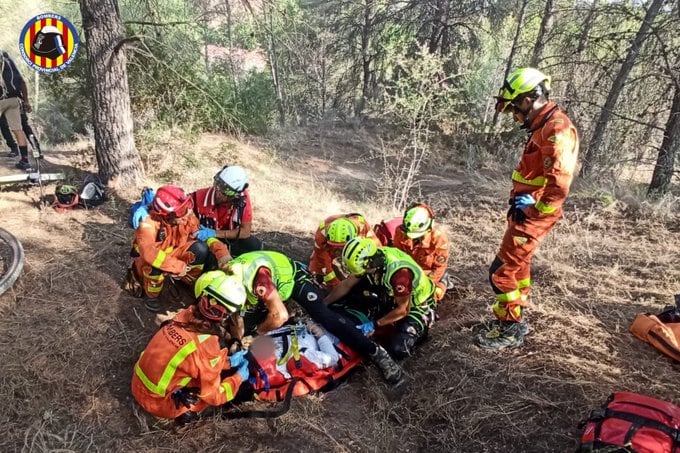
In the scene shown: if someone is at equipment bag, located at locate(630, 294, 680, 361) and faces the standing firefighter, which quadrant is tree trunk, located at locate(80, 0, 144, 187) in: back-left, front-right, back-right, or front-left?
front-right

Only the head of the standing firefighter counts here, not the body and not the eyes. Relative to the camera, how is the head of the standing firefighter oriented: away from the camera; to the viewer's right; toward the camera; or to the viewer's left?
to the viewer's left

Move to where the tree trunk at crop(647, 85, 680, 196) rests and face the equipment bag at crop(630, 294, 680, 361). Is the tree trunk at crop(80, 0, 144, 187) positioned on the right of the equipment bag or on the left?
right

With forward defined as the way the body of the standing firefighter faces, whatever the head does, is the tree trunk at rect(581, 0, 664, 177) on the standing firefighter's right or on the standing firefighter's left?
on the standing firefighter's right

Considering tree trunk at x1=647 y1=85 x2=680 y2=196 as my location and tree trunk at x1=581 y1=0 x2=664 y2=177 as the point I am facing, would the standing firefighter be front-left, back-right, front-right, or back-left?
back-left

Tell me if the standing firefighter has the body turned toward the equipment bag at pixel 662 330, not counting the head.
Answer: no

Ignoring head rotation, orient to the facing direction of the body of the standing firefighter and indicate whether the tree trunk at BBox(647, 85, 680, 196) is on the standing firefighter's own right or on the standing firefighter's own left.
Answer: on the standing firefighter's own right

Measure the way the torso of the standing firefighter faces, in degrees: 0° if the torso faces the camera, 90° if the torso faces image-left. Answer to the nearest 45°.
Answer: approximately 90°

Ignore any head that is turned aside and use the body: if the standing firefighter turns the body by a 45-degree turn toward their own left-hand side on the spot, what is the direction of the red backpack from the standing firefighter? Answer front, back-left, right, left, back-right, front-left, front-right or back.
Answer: left

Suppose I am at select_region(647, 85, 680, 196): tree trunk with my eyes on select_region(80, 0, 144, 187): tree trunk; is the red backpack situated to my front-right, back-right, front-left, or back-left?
front-left

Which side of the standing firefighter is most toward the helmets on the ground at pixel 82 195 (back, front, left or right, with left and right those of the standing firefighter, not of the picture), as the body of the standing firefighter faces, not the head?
front
